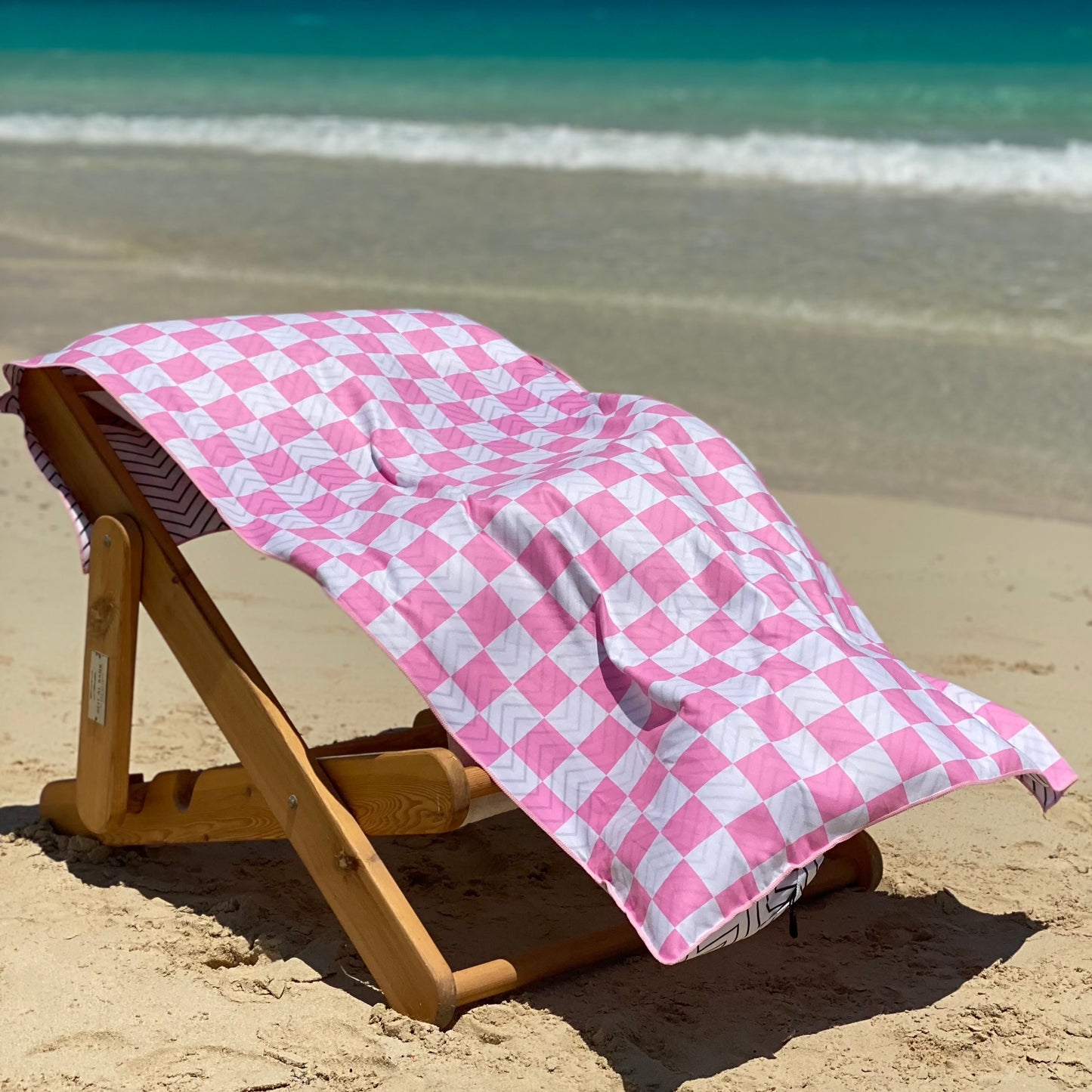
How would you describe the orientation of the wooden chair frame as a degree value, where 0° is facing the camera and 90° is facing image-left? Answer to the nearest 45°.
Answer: approximately 315°
